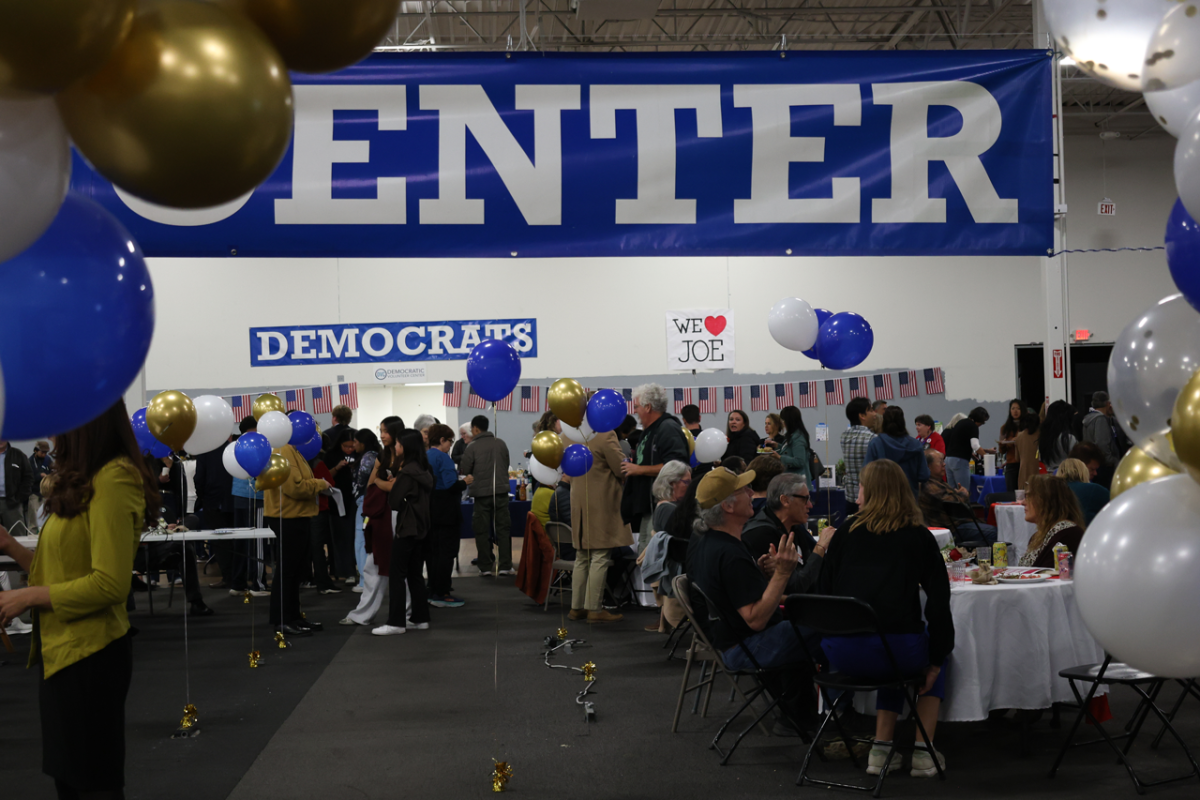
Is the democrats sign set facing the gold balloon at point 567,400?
yes

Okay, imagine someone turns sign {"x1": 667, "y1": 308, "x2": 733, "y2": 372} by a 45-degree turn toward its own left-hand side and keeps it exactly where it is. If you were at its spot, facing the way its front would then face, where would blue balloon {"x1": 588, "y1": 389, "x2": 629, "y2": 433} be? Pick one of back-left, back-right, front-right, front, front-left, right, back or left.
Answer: front-right

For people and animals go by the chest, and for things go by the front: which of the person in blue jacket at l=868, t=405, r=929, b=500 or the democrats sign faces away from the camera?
the person in blue jacket

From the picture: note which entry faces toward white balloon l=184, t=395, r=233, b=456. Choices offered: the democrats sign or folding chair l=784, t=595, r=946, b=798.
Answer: the democrats sign

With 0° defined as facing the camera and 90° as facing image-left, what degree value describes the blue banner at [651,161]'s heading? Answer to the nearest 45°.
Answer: approximately 0°

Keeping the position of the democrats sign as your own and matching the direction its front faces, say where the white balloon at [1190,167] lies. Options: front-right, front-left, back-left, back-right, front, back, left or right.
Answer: front

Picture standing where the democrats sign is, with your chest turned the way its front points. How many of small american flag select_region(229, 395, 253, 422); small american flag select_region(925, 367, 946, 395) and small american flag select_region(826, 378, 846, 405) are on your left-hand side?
2

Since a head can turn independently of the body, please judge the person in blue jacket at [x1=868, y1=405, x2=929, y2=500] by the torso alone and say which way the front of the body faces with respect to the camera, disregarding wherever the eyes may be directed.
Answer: away from the camera

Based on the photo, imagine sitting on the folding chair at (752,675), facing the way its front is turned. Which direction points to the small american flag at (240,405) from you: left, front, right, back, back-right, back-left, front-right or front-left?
back-left

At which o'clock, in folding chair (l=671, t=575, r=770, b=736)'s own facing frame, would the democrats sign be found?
The democrats sign is roughly at 8 o'clock from the folding chair.

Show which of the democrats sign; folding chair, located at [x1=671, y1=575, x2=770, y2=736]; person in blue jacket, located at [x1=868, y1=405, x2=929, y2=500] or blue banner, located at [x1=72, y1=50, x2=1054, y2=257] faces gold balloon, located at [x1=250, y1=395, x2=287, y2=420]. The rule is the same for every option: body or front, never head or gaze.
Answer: the democrats sign

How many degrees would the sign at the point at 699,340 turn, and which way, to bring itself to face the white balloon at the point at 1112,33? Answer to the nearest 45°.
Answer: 0° — it already faces it

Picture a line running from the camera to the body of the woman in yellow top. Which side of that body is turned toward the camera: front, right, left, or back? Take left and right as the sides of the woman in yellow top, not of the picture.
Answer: left

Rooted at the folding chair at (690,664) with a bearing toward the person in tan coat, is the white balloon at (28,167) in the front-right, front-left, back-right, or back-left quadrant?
back-left

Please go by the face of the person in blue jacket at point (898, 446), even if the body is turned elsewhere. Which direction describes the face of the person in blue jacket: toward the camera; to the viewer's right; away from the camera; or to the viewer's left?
away from the camera

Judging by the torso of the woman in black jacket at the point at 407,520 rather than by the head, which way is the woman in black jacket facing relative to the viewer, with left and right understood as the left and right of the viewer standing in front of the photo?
facing to the left of the viewer

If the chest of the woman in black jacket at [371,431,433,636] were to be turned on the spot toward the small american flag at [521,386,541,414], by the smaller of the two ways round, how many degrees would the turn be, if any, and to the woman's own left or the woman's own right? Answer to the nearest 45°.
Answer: approximately 90° to the woman's own right

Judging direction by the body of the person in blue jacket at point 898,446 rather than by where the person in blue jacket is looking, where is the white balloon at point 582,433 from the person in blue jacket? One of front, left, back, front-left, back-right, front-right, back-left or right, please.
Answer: left

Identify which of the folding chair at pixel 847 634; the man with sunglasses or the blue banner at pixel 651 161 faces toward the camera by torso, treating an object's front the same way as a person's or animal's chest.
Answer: the blue banner
